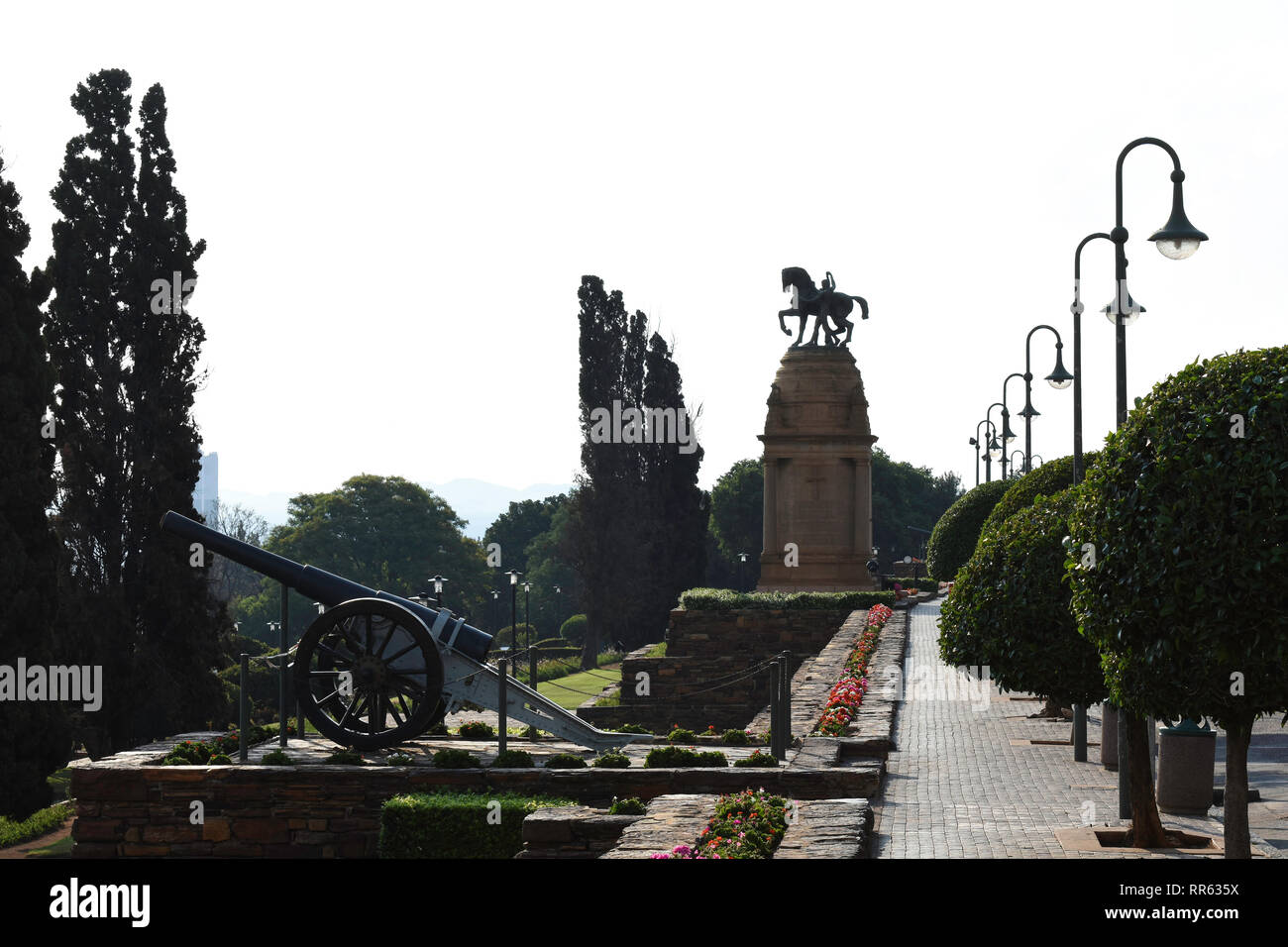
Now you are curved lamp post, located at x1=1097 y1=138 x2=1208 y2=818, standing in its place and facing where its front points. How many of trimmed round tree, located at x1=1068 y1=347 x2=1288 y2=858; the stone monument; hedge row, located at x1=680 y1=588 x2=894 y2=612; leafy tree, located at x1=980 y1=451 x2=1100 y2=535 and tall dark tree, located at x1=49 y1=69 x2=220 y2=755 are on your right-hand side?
1

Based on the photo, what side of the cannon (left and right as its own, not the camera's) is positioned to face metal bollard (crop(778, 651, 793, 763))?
back

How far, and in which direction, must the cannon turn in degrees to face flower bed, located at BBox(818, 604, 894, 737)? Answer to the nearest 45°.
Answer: approximately 135° to its right

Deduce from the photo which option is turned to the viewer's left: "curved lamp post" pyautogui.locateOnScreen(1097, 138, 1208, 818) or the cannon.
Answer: the cannon

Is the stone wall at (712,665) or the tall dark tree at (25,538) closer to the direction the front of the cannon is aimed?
the tall dark tree

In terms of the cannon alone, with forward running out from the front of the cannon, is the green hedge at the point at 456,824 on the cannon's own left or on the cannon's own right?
on the cannon's own left

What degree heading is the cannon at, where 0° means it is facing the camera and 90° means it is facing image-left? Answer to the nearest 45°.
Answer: approximately 90°

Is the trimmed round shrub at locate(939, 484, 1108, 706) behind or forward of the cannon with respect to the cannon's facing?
behind

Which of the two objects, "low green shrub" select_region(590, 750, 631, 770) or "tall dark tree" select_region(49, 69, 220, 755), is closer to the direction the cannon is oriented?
the tall dark tree

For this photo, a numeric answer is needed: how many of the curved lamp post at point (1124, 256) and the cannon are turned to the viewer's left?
1

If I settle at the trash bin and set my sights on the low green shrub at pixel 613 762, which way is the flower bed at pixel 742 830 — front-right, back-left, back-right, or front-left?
front-left

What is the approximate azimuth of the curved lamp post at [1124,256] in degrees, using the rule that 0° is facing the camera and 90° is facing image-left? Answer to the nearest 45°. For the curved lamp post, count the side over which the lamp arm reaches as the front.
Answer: approximately 270°
